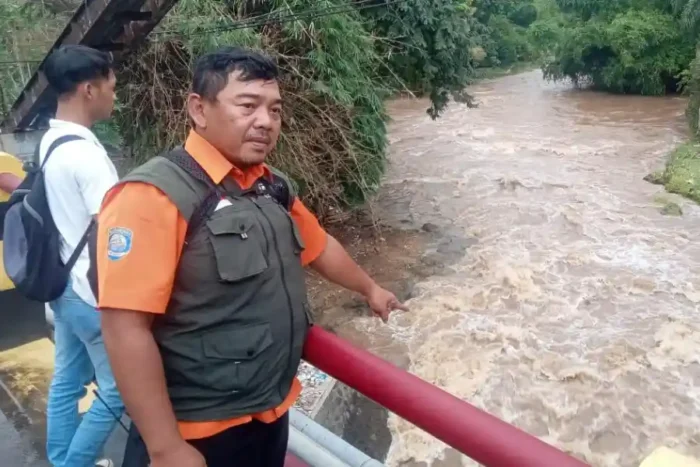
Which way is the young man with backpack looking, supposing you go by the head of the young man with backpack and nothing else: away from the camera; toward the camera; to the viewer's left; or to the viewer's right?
to the viewer's right

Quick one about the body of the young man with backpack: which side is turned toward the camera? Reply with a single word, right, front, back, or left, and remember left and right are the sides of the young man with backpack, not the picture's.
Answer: right

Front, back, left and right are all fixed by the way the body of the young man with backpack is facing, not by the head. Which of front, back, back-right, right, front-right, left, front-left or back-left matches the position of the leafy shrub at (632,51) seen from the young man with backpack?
front-left

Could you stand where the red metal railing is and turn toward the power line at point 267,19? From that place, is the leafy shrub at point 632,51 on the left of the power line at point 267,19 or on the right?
right

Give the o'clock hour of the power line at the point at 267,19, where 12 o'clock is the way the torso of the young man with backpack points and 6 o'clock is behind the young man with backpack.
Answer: The power line is roughly at 10 o'clock from the young man with backpack.

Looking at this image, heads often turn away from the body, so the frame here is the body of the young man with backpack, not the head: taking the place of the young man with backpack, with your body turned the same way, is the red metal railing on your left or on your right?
on your right
